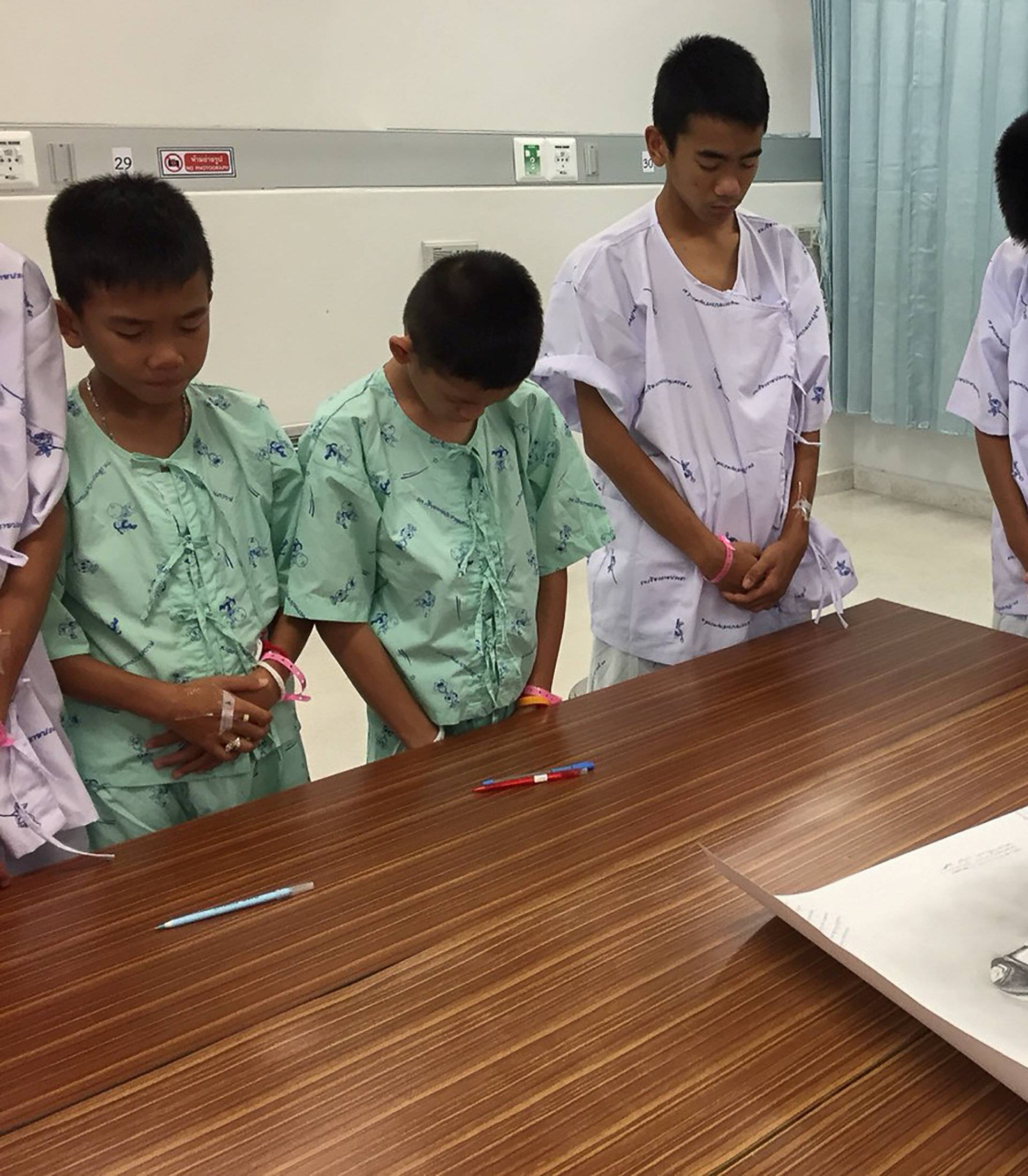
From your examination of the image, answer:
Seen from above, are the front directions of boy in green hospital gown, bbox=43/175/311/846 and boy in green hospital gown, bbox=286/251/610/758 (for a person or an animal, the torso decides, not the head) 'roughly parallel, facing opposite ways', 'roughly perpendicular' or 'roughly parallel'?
roughly parallel

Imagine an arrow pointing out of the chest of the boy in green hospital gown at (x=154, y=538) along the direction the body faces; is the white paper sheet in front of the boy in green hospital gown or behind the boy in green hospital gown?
in front

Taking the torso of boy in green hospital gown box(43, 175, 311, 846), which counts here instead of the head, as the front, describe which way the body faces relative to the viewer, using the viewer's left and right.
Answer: facing the viewer and to the right of the viewer

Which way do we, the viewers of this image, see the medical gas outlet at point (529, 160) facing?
facing the viewer

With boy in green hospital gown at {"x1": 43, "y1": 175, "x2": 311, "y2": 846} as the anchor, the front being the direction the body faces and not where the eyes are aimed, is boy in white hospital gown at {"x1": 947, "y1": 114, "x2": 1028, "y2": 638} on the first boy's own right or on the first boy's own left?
on the first boy's own left

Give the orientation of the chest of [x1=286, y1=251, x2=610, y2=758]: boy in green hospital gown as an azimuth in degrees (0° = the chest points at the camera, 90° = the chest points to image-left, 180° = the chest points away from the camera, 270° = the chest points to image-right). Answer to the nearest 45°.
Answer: approximately 315°

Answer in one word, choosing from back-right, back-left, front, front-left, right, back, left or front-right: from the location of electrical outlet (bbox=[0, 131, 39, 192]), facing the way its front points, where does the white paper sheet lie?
front

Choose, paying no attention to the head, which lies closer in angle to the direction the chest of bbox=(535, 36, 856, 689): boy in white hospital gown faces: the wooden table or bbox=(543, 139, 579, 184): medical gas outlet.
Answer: the wooden table

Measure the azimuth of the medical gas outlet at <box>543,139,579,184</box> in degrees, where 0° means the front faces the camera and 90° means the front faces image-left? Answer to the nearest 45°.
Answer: approximately 0°

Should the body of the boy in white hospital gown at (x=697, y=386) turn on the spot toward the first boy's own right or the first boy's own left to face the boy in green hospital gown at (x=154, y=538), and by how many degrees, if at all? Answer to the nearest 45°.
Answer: approximately 90° to the first boy's own right

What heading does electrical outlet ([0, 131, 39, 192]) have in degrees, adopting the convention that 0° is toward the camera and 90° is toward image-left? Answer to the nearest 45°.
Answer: approximately 0°
